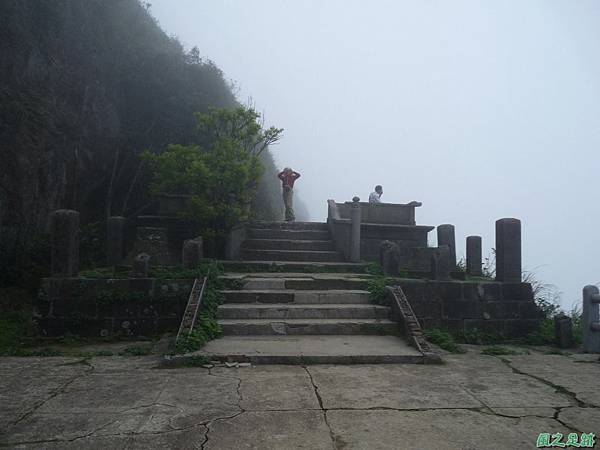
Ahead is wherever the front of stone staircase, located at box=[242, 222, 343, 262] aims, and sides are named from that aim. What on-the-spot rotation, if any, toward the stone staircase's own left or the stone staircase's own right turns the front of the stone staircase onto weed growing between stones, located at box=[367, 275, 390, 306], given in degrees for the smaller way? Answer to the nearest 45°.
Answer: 0° — it already faces it

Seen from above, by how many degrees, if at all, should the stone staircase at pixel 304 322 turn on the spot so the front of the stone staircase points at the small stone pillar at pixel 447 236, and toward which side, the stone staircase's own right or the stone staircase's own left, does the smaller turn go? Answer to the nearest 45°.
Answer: approximately 135° to the stone staircase's own left

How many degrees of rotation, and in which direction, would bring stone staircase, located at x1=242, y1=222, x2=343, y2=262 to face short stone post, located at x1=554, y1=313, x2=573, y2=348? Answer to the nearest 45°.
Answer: approximately 45° to its left

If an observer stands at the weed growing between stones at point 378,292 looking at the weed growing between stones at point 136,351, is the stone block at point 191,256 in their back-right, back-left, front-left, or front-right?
front-right

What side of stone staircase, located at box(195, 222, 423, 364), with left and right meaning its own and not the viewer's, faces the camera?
front

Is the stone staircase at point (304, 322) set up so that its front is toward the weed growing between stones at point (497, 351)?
no

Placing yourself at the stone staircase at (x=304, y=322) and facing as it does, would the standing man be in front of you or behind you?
behind

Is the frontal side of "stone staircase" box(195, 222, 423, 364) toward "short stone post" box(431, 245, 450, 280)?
no

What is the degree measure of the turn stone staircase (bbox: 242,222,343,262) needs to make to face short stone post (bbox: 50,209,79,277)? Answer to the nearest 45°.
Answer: approximately 45° to its right

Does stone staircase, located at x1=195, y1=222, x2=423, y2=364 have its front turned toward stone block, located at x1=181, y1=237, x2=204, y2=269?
no
